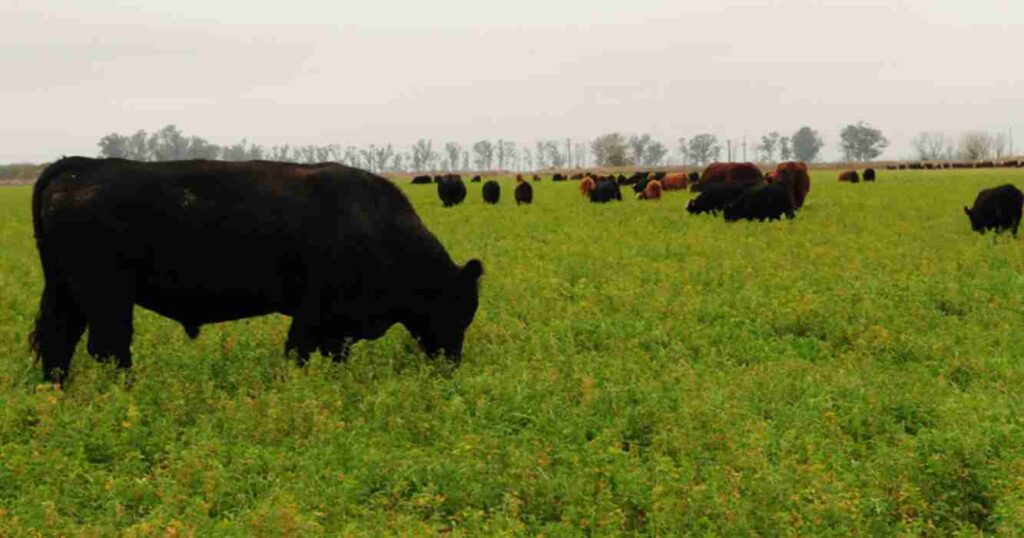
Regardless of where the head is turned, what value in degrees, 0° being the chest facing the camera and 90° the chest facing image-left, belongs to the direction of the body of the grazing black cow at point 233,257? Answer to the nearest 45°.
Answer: approximately 270°

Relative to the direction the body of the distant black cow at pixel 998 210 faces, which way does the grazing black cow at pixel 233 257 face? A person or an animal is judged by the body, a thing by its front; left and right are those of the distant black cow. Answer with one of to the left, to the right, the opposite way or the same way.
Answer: the opposite way

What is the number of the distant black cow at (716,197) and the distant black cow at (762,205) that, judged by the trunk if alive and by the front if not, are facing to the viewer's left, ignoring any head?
2

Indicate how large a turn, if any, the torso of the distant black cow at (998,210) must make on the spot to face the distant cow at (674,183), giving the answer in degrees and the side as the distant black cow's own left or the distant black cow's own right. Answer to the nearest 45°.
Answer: approximately 90° to the distant black cow's own right

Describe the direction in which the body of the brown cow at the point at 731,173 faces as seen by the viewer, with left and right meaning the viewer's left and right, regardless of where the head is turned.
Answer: facing to the left of the viewer

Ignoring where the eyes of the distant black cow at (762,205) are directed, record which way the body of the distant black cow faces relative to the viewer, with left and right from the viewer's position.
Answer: facing to the left of the viewer

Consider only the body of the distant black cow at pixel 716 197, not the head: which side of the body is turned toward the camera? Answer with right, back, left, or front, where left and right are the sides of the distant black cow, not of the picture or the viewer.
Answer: left

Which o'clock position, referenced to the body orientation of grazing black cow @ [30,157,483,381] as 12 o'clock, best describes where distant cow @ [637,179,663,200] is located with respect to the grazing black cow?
The distant cow is roughly at 10 o'clock from the grazing black cow.

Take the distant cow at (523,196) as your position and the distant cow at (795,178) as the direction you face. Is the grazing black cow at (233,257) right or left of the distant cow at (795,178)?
right
